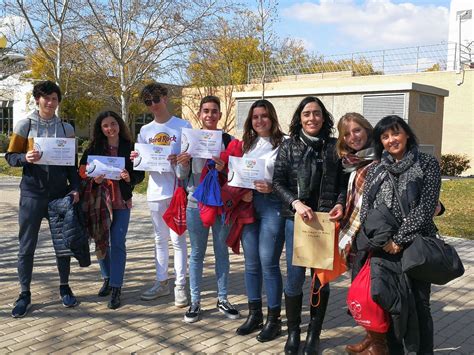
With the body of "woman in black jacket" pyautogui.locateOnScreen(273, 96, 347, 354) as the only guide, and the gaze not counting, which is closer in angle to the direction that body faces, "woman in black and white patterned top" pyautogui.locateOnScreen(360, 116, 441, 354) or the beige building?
the woman in black and white patterned top

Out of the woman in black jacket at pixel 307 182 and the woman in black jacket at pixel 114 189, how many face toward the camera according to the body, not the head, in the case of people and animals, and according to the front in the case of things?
2

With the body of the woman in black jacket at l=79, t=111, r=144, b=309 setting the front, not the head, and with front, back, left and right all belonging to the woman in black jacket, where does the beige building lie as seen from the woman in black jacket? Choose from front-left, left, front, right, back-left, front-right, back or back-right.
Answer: back-left

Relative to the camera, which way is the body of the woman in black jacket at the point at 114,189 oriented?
toward the camera

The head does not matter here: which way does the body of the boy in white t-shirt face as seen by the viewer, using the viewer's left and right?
facing the viewer

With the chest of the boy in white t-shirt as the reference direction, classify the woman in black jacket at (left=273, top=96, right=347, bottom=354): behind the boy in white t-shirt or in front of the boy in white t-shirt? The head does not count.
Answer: in front

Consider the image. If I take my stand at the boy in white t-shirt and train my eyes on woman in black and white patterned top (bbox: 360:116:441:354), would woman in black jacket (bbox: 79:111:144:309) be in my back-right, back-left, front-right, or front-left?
back-right
